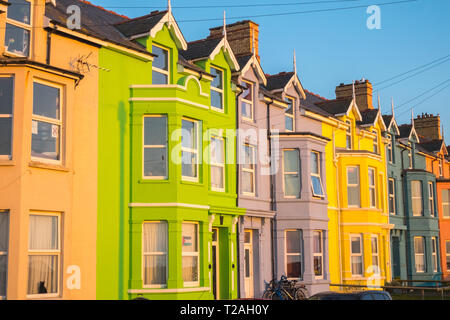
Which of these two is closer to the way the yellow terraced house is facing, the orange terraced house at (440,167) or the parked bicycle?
the parked bicycle

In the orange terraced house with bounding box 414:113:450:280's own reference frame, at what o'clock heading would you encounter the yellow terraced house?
The yellow terraced house is roughly at 2 o'clock from the orange terraced house.

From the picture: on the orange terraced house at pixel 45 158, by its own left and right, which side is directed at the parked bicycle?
left

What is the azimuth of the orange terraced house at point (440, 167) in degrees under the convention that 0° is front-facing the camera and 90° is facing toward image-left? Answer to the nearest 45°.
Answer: approximately 315°

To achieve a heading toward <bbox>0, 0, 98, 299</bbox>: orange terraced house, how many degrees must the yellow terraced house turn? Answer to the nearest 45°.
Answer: approximately 90° to its right

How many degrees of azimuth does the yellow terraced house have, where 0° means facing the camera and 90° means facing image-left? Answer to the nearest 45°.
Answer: approximately 315°

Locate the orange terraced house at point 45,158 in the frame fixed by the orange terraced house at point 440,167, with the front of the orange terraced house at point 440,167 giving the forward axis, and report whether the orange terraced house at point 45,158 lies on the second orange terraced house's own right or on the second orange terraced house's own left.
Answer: on the second orange terraced house's own right

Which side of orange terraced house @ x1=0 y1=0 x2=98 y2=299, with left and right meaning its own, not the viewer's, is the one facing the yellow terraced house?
left

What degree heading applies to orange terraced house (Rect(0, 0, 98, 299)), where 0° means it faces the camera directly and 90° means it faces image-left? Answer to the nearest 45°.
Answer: approximately 315°
